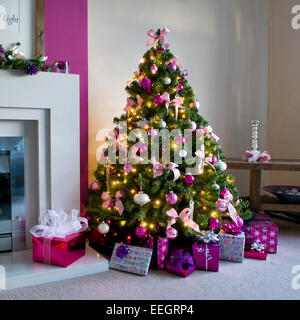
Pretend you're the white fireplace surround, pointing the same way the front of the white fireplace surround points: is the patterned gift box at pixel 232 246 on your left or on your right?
on your left

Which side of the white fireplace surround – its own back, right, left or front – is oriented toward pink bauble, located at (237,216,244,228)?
left

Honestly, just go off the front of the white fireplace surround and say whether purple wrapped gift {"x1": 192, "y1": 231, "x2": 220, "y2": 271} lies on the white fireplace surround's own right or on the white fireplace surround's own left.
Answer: on the white fireplace surround's own left

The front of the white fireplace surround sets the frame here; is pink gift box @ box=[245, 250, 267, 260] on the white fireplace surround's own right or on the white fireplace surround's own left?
on the white fireplace surround's own left

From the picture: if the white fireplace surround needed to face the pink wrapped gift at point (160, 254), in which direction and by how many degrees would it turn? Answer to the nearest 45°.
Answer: approximately 45° to its left

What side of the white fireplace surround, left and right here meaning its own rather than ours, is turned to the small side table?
left

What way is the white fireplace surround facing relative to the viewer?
toward the camera
